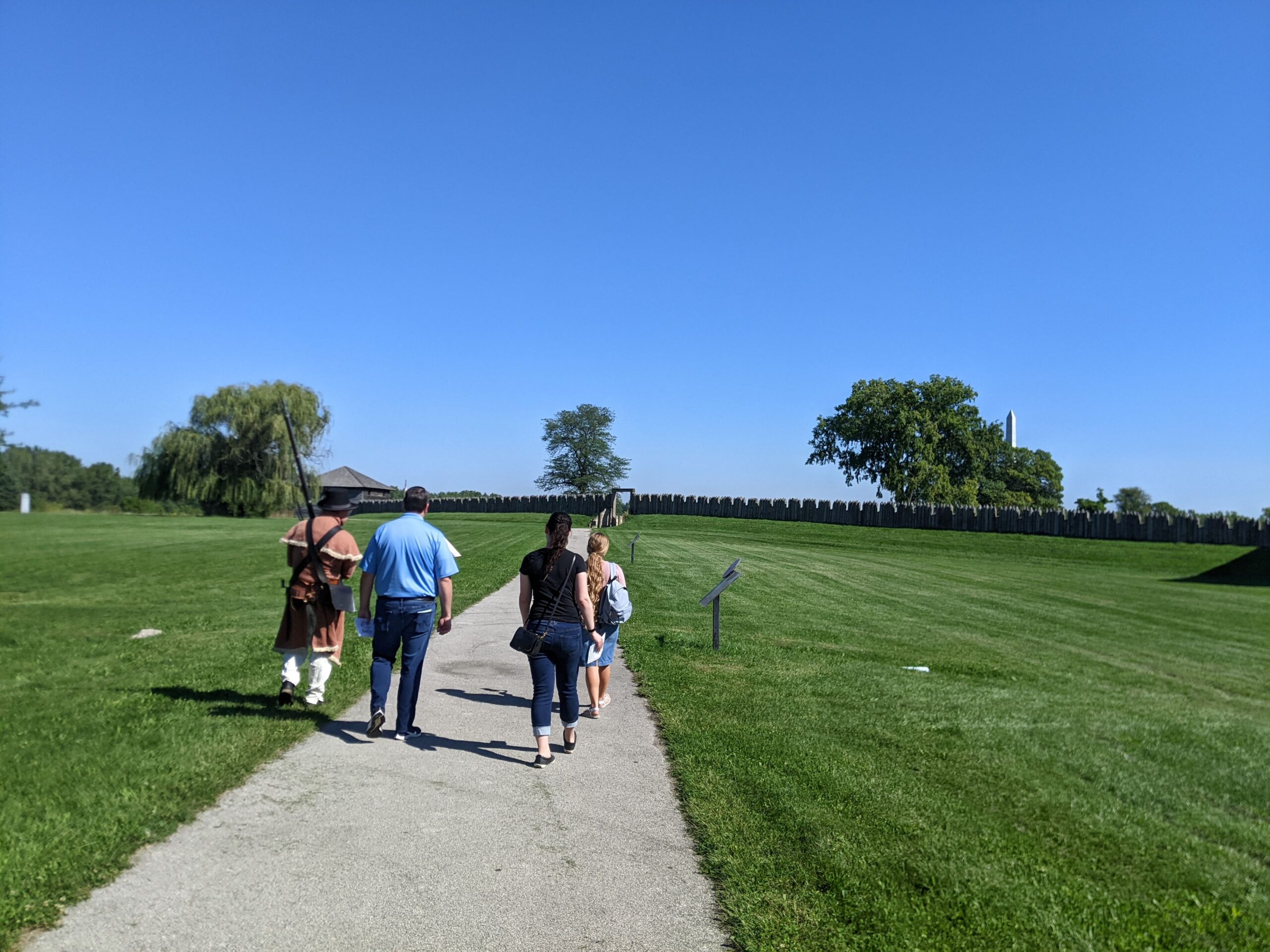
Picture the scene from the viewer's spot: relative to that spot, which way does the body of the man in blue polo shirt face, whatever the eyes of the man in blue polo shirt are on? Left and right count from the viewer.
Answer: facing away from the viewer

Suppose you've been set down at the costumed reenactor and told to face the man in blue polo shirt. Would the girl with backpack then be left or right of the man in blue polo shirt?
left

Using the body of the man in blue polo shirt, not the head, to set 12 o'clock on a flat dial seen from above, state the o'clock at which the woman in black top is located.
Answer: The woman in black top is roughly at 4 o'clock from the man in blue polo shirt.

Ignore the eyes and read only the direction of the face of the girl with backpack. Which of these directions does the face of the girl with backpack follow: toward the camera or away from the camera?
away from the camera

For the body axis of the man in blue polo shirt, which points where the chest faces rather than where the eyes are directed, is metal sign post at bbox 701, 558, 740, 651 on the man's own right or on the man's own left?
on the man's own right

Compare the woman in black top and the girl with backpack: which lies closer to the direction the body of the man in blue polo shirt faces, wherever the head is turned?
the girl with backpack

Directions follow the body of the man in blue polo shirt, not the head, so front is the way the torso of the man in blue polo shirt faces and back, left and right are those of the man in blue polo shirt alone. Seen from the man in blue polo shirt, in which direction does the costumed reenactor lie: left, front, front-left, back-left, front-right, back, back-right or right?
front-left

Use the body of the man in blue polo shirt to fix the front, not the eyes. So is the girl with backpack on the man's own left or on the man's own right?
on the man's own right

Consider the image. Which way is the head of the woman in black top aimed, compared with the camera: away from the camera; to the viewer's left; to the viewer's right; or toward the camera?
away from the camera

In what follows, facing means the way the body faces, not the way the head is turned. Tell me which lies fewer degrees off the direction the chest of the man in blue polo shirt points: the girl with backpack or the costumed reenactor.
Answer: the costumed reenactor
